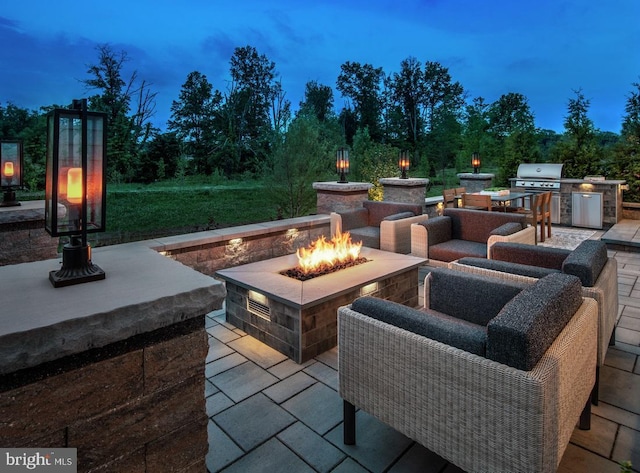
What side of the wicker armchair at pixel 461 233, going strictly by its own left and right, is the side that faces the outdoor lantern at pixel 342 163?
right

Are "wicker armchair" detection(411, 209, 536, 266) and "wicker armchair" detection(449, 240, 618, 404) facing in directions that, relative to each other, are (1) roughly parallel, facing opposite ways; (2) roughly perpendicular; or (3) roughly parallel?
roughly perpendicular

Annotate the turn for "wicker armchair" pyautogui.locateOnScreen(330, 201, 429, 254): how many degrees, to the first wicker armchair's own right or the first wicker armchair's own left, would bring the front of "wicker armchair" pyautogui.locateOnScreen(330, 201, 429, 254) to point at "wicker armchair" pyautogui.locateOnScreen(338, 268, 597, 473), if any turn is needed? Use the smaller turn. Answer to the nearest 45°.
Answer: approximately 45° to the first wicker armchair's own left

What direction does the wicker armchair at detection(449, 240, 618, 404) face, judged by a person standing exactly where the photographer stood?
facing away from the viewer and to the left of the viewer

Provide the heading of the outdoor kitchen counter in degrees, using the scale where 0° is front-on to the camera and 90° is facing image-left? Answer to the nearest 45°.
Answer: approximately 0°

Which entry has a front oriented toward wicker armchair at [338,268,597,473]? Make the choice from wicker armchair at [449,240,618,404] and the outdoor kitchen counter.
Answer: the outdoor kitchen counter
